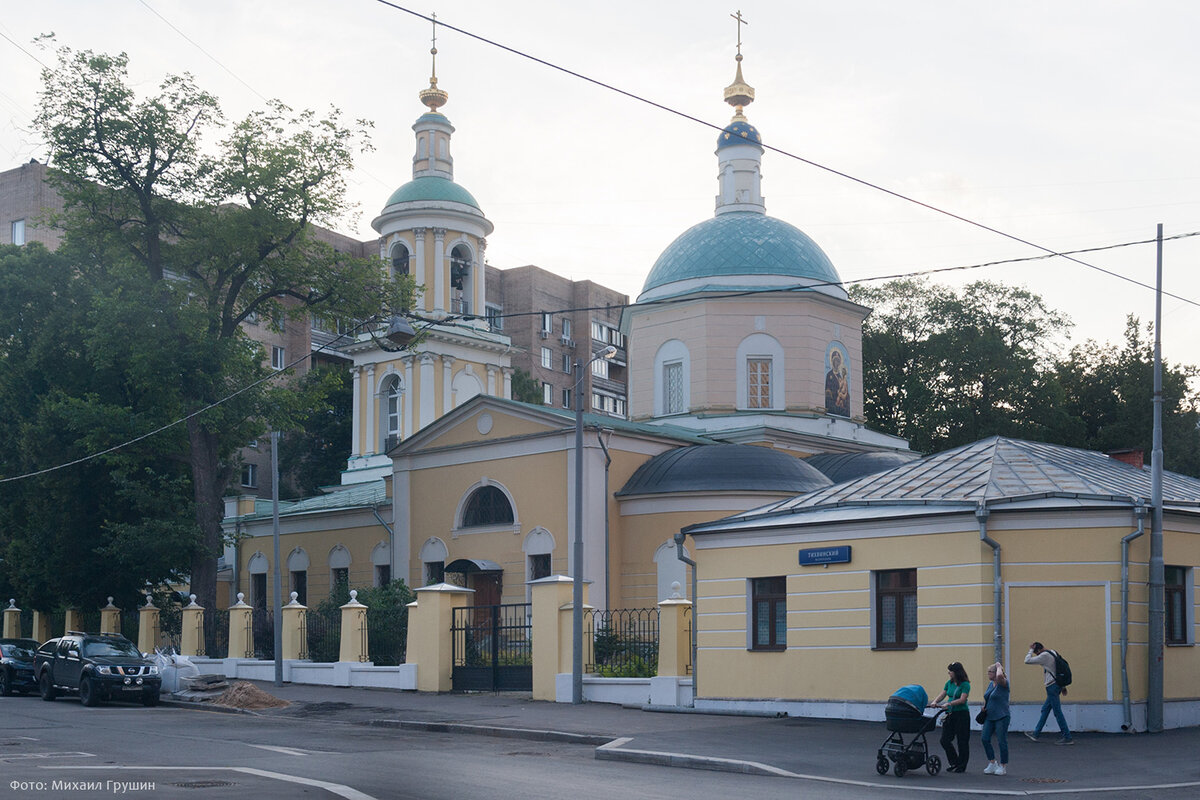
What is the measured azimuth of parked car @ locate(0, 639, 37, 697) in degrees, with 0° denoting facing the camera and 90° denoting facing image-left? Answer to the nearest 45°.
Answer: approximately 315°

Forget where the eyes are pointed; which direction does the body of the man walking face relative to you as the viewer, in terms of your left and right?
facing to the left of the viewer

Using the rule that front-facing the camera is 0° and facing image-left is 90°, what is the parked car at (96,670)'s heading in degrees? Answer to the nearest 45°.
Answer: approximately 315°

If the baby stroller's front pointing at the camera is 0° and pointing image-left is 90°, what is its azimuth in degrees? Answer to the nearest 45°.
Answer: approximately 45°

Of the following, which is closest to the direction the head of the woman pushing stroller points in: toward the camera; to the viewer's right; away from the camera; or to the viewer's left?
to the viewer's left

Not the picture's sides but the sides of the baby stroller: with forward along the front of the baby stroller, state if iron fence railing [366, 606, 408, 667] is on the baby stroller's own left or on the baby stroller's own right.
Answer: on the baby stroller's own right
